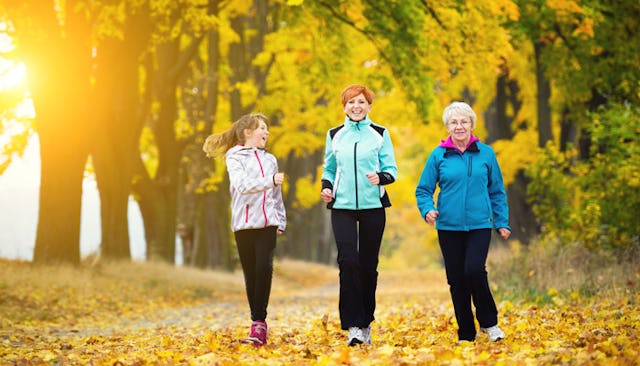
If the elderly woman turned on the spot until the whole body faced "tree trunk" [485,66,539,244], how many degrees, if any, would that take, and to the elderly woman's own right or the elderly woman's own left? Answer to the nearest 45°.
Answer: approximately 180°

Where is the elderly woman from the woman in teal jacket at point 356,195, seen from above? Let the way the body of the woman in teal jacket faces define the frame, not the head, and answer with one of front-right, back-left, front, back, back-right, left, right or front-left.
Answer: left

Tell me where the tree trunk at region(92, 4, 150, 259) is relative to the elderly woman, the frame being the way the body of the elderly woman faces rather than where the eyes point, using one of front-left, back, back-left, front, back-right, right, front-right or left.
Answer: back-right

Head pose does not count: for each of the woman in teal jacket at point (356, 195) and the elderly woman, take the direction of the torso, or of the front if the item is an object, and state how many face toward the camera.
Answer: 2

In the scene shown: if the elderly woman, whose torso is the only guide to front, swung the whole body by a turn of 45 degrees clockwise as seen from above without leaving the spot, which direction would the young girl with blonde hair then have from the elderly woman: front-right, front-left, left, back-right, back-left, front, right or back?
front-right

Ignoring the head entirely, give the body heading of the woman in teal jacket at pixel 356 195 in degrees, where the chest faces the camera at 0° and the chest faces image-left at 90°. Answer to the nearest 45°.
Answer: approximately 0°

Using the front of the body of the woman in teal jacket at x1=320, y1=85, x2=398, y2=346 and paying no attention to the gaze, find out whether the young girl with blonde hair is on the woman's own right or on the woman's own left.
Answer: on the woman's own right
